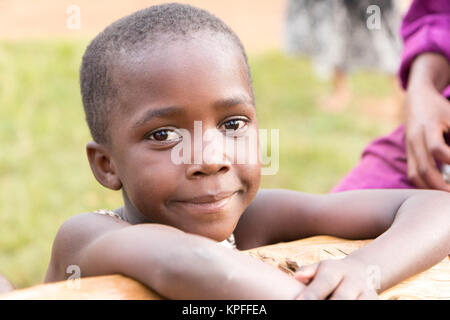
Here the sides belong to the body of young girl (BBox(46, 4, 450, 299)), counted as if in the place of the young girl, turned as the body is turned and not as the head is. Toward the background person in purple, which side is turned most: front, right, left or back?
left

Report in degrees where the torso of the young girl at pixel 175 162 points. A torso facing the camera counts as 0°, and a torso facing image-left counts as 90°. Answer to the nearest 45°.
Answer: approximately 315°
